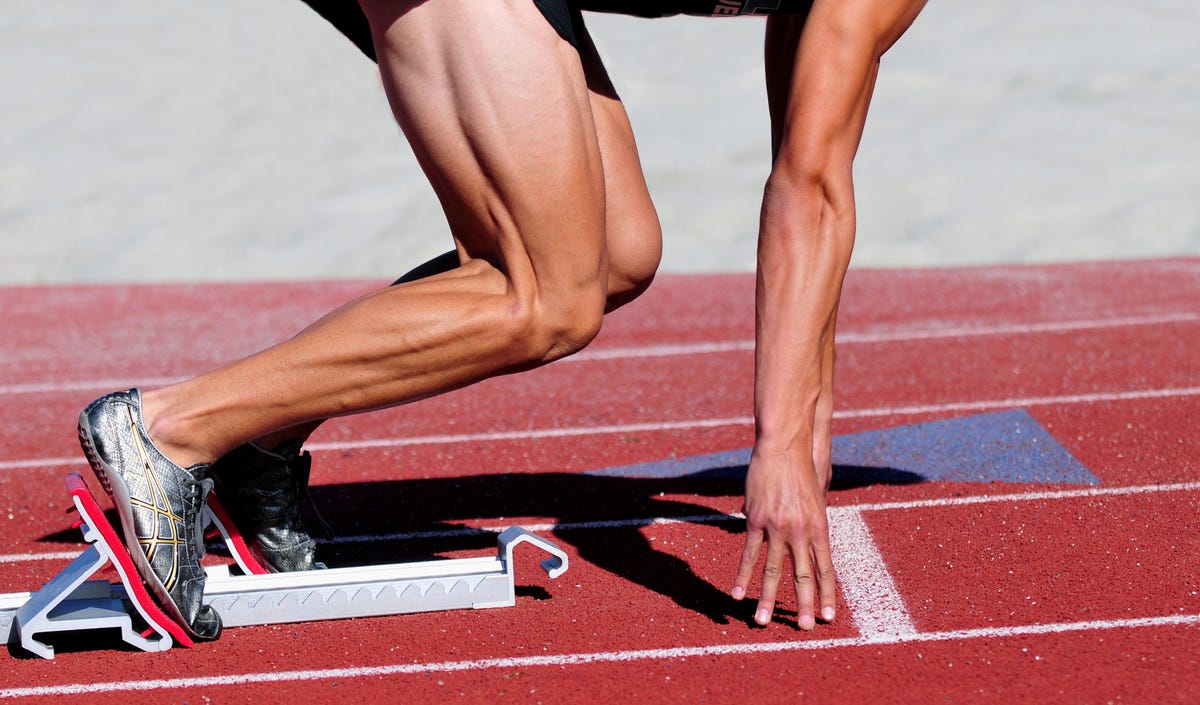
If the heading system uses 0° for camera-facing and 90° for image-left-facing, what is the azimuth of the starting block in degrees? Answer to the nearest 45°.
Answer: approximately 270°
